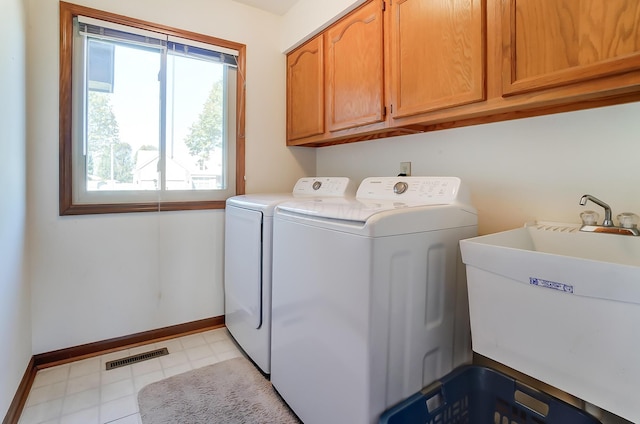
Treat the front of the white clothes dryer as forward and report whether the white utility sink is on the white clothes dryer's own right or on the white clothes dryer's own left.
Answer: on the white clothes dryer's own left

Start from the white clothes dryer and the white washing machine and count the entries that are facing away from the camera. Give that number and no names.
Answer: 0

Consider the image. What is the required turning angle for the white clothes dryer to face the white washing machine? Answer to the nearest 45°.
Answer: approximately 90° to its left

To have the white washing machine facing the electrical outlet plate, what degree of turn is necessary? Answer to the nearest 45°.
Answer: approximately 135° to its right

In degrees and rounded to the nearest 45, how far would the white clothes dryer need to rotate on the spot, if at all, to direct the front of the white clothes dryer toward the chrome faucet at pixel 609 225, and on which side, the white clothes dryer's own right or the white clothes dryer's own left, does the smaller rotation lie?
approximately 90° to the white clothes dryer's own left

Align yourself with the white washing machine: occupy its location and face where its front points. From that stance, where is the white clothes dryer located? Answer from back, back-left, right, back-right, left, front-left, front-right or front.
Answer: right

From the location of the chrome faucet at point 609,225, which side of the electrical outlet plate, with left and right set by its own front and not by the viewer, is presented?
left

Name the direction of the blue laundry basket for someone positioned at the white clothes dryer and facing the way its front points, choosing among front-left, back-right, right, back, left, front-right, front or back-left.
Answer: left

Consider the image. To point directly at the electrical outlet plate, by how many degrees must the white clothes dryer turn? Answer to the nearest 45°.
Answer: approximately 135° to its left

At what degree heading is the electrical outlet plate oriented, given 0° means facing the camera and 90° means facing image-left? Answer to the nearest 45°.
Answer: approximately 45°

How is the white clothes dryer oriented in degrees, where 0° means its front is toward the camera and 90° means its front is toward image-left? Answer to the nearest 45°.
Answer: approximately 45°

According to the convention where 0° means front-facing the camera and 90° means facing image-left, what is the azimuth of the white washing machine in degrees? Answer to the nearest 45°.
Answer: approximately 45°
